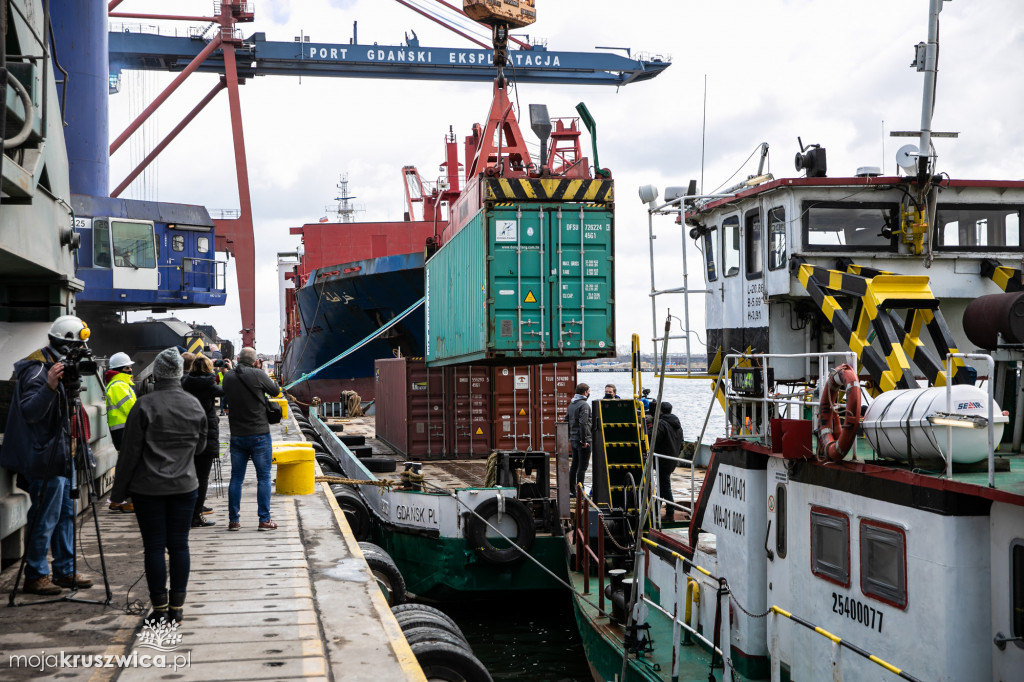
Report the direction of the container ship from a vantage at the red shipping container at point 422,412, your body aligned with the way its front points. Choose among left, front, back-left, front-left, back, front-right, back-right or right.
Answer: back

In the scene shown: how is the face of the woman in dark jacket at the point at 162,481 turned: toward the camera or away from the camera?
away from the camera

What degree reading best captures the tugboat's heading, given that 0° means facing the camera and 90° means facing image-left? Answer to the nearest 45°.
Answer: approximately 135°

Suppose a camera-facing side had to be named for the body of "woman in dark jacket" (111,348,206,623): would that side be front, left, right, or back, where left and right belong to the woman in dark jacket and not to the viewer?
back

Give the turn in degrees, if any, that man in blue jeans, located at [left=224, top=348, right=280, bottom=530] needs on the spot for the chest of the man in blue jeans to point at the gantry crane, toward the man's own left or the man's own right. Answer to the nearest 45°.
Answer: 0° — they already face it

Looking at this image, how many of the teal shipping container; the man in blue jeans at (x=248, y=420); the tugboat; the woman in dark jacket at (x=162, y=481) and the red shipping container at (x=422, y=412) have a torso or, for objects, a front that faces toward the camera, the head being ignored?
2

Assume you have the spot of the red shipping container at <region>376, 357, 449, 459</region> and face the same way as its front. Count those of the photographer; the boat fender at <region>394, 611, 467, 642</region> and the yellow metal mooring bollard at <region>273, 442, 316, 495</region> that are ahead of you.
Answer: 3

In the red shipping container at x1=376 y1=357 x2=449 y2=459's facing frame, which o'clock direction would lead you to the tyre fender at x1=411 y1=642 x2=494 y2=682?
The tyre fender is roughly at 12 o'clock from the red shipping container.

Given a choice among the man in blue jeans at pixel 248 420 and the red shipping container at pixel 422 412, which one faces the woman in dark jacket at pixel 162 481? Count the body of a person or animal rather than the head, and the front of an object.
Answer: the red shipping container

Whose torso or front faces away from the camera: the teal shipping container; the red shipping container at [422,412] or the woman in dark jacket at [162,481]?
the woman in dark jacket

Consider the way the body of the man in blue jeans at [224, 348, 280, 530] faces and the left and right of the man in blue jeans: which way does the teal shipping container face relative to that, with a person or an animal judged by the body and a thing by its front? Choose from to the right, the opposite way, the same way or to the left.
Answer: the opposite way

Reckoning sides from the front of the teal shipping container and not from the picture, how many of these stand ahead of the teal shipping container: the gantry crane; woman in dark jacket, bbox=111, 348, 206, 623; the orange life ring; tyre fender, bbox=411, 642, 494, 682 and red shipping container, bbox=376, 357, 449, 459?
3

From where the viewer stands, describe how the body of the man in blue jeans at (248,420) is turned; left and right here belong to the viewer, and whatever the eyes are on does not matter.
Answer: facing away from the viewer
